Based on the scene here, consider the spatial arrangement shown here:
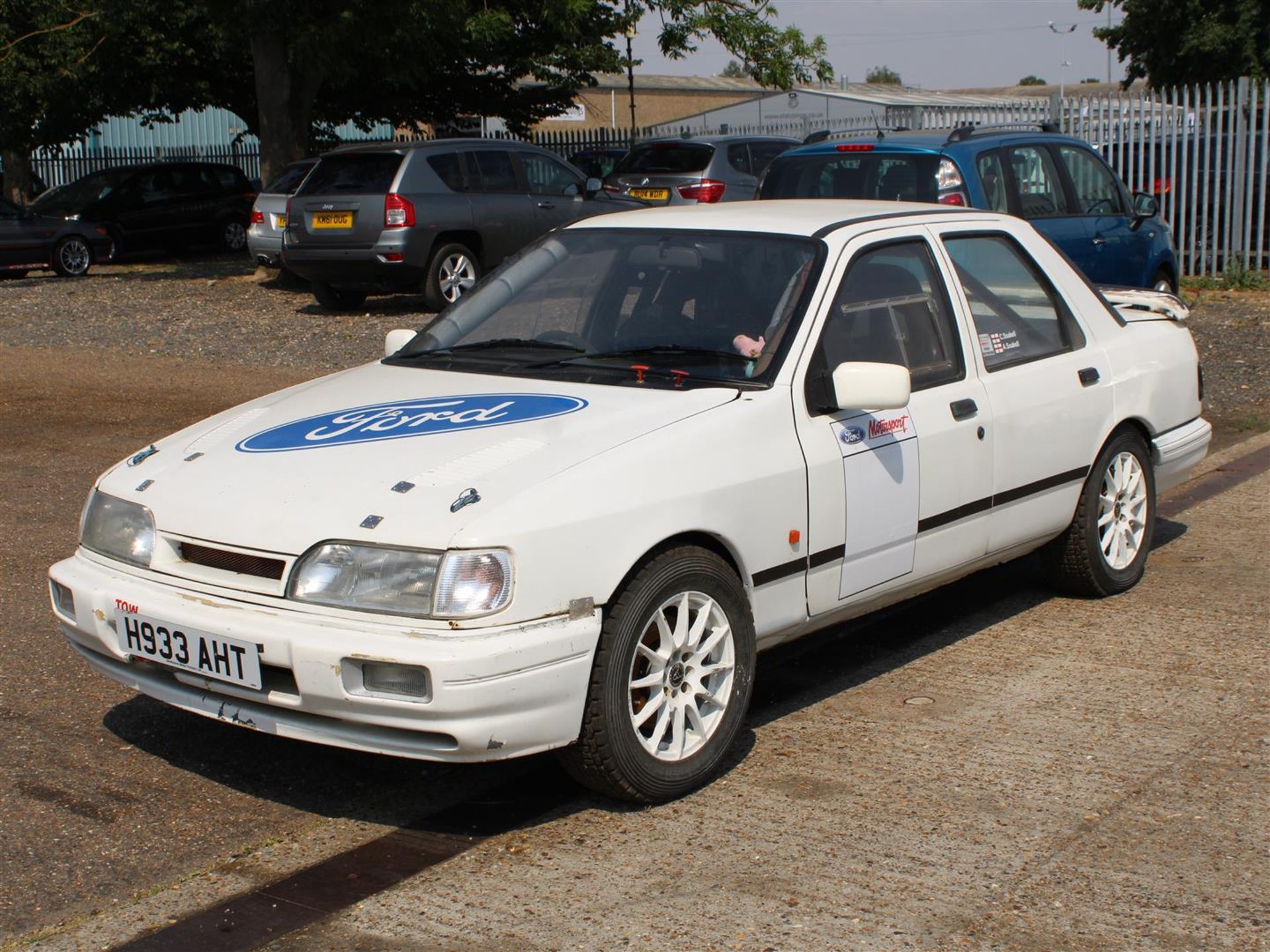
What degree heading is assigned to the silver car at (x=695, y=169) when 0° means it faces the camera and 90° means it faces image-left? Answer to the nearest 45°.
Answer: approximately 225°

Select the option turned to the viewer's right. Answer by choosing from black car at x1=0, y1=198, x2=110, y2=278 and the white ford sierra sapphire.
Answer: the black car

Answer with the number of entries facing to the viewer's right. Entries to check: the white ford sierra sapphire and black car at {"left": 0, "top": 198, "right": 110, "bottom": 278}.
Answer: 1

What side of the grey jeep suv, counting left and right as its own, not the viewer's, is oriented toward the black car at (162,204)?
left

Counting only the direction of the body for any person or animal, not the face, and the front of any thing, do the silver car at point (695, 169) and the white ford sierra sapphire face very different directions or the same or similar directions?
very different directions

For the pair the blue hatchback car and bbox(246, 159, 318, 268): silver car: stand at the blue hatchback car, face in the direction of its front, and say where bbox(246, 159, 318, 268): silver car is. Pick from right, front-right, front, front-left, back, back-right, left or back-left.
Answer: left

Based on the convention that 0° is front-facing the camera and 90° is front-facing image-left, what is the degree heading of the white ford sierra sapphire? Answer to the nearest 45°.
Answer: approximately 45°

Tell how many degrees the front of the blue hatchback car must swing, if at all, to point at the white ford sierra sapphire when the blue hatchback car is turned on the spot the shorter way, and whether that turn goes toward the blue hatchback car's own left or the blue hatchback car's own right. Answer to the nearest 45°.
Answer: approximately 135° to the blue hatchback car's own right

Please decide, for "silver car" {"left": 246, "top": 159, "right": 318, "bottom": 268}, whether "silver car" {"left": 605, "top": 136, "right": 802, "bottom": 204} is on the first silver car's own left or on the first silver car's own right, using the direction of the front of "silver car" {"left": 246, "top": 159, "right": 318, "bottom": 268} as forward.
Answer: on the first silver car's own right

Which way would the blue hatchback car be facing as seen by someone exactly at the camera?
facing away from the viewer and to the right of the viewer

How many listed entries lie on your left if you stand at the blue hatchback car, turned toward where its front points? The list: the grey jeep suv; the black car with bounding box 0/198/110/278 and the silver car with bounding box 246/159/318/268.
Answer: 3

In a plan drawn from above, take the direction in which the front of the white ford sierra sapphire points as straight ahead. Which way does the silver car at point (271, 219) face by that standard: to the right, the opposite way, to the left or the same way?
the opposite way
